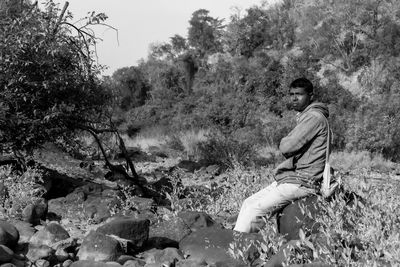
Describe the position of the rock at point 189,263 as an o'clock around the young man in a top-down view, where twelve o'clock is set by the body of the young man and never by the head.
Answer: The rock is roughly at 11 o'clock from the young man.

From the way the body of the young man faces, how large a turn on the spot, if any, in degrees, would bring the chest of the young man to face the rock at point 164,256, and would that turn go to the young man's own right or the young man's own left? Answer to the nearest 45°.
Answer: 0° — they already face it

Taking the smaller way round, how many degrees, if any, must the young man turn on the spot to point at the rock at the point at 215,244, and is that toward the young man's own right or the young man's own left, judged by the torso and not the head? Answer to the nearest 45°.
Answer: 0° — they already face it

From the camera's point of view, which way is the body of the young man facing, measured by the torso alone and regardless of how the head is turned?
to the viewer's left

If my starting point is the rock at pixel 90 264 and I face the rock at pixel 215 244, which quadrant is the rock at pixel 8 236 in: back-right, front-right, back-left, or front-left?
back-left

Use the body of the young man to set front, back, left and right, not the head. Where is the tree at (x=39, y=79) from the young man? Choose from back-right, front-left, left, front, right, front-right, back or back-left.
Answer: front-right

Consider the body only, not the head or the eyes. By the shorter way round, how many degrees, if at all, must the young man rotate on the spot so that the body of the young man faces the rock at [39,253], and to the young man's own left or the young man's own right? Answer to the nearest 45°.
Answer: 0° — they already face it
